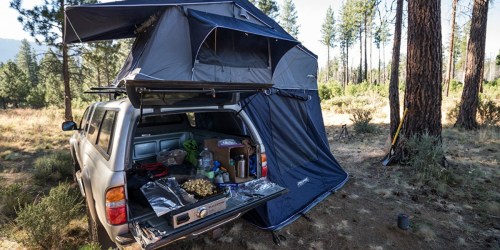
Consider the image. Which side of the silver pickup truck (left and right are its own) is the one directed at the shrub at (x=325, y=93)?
right

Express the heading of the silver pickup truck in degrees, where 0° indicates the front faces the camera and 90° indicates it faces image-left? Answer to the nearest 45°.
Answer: approximately 135°

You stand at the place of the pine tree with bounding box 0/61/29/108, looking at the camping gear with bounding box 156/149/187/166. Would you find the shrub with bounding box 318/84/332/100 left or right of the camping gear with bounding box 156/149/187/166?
left

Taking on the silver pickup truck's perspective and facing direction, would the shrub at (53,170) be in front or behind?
in front

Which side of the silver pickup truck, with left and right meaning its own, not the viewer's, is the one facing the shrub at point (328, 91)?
right

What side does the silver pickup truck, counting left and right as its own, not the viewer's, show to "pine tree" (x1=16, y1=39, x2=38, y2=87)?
front

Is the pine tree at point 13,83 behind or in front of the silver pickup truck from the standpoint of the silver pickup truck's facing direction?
in front

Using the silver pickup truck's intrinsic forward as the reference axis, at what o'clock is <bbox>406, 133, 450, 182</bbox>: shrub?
The shrub is roughly at 4 o'clock from the silver pickup truck.

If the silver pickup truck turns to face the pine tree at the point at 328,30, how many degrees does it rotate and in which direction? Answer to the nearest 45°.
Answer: approximately 90° to its right

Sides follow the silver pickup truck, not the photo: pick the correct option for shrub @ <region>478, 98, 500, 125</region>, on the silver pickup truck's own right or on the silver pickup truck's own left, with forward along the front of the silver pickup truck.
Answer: on the silver pickup truck's own right
